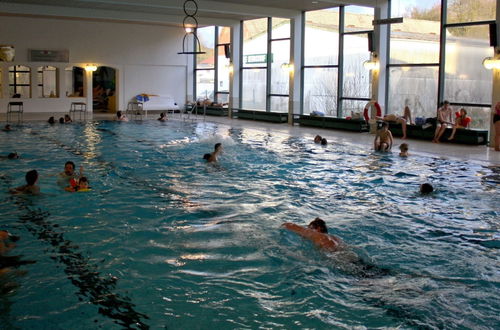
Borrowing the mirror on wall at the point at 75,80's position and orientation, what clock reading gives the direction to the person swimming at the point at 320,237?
The person swimming is roughly at 12 o'clock from the mirror on wall.

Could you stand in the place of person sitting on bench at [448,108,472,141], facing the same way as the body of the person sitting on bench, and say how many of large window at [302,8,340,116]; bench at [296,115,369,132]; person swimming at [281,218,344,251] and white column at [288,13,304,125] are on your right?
3

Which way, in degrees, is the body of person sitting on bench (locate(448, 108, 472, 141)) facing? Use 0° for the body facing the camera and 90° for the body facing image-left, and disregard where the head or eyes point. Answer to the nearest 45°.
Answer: approximately 45°

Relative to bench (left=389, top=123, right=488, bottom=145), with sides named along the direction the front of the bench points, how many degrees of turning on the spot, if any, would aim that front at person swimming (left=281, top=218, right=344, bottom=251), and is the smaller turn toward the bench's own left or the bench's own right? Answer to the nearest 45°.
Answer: approximately 45° to the bench's own left

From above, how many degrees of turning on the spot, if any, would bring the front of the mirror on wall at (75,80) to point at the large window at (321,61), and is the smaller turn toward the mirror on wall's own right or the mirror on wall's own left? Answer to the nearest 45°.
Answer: approximately 45° to the mirror on wall's own left

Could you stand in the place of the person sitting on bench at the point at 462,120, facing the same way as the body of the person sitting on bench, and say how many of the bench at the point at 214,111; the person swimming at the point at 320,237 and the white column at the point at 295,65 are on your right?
2

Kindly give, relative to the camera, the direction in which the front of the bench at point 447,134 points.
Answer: facing the viewer and to the left of the viewer

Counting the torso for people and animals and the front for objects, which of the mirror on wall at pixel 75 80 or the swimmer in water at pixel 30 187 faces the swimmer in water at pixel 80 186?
the mirror on wall

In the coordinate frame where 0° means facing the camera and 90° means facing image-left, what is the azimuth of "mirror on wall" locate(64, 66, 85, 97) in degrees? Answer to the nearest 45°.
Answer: approximately 0°

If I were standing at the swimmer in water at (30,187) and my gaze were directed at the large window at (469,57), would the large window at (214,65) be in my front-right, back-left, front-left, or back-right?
front-left
